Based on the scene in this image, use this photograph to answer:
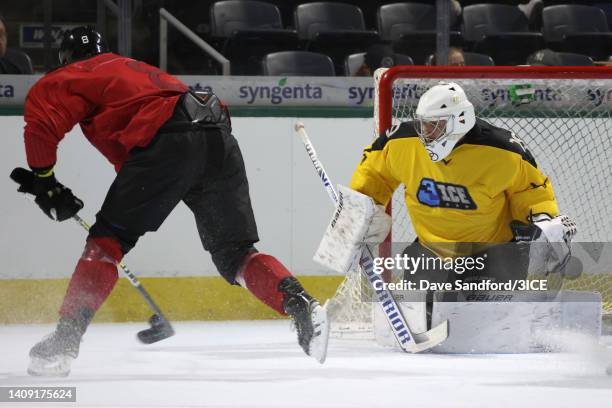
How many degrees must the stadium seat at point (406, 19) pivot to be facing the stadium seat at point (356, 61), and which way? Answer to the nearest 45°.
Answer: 0° — it already faces it

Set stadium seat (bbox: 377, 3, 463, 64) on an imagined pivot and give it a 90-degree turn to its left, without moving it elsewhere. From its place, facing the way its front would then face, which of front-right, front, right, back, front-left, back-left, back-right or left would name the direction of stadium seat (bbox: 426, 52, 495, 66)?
front-right

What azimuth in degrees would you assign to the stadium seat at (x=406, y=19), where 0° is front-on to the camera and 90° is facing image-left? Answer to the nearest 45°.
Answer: approximately 0°

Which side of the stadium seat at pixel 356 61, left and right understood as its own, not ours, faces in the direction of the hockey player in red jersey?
front

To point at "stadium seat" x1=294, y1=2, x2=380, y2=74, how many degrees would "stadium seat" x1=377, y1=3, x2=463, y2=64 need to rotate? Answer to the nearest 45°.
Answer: approximately 45° to its right

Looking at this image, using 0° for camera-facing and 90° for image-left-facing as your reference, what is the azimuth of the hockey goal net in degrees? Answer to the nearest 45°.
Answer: approximately 0°

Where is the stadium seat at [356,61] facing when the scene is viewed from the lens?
facing the viewer

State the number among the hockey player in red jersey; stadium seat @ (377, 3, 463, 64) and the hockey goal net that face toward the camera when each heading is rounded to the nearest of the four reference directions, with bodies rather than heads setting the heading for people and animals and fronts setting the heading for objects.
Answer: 2

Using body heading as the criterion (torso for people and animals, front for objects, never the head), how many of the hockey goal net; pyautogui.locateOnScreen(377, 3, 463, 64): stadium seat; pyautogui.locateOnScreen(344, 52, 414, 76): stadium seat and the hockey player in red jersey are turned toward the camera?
3

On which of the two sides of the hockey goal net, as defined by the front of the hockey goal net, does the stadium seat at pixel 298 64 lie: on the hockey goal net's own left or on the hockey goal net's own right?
on the hockey goal net's own right

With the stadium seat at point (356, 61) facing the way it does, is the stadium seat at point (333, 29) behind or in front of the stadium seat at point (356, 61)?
behind
